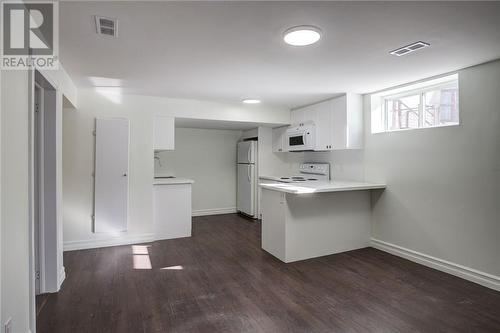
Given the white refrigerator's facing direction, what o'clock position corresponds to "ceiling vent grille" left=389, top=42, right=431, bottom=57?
The ceiling vent grille is roughly at 10 o'clock from the white refrigerator.

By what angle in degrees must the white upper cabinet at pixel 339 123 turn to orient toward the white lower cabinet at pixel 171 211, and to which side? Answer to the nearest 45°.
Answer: approximately 45° to its right

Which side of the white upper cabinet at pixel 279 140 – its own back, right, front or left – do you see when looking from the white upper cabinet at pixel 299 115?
left

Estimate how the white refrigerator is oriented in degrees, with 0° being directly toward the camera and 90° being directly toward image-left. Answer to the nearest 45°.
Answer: approximately 45°

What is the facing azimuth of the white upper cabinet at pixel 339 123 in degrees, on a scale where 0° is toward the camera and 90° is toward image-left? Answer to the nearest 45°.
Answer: approximately 45°
